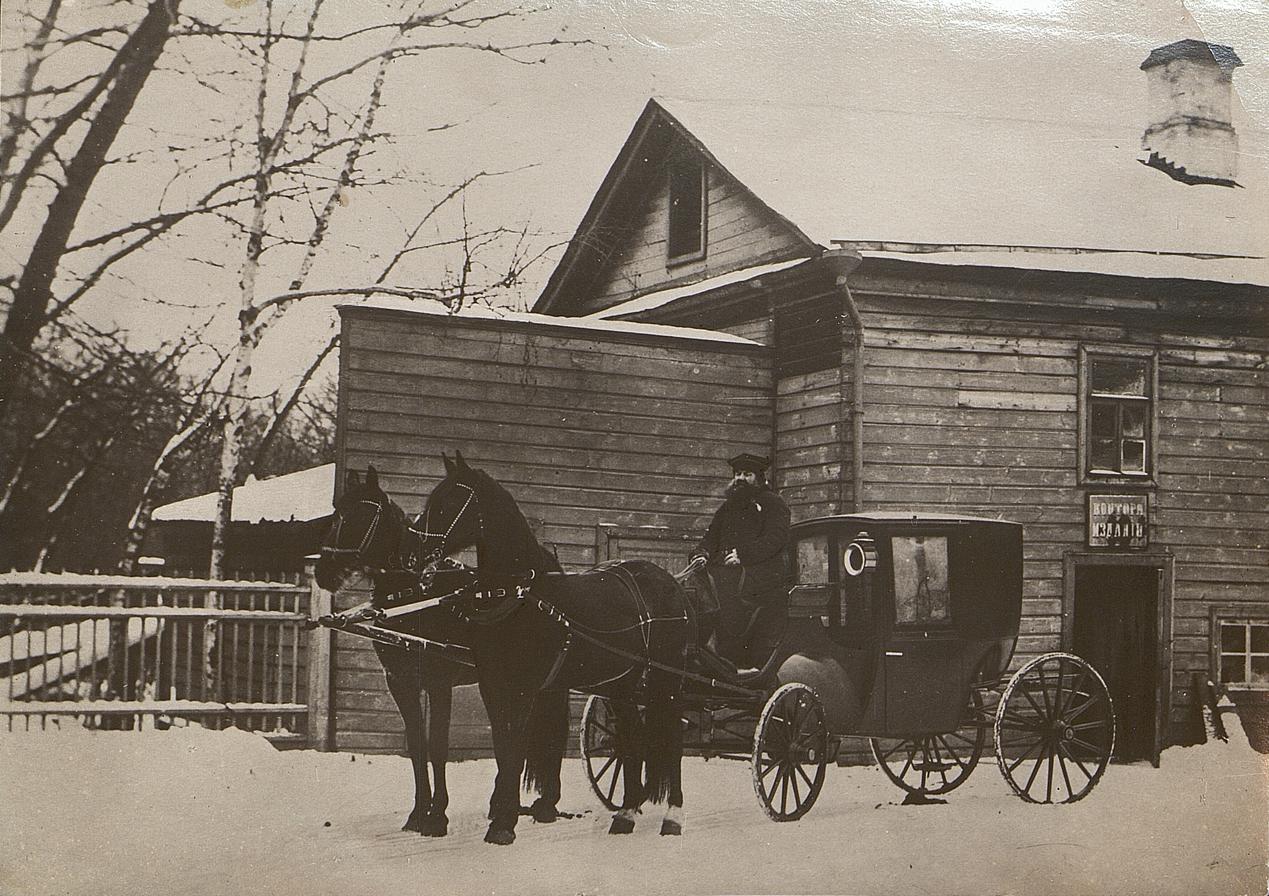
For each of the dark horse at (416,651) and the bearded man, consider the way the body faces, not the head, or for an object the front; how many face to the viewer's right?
0

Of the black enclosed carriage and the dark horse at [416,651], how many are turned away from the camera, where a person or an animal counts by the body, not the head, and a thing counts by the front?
0

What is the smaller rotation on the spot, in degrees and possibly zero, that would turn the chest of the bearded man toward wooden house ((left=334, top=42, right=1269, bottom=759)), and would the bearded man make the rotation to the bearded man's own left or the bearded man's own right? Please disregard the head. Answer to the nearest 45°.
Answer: approximately 180°

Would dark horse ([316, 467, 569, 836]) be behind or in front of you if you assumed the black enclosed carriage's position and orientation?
in front

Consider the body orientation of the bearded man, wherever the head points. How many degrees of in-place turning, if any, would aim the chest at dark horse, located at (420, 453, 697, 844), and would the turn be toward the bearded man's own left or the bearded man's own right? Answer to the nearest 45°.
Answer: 0° — they already face it

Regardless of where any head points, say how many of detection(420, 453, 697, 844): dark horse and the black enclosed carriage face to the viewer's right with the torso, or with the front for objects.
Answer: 0

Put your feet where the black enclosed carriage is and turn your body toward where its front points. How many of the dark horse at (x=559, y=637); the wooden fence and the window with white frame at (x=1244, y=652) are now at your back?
1

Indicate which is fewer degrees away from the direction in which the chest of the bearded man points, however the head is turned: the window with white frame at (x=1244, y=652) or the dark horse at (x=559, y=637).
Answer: the dark horse

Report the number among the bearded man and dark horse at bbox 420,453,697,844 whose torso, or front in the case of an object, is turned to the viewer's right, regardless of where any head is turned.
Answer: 0
